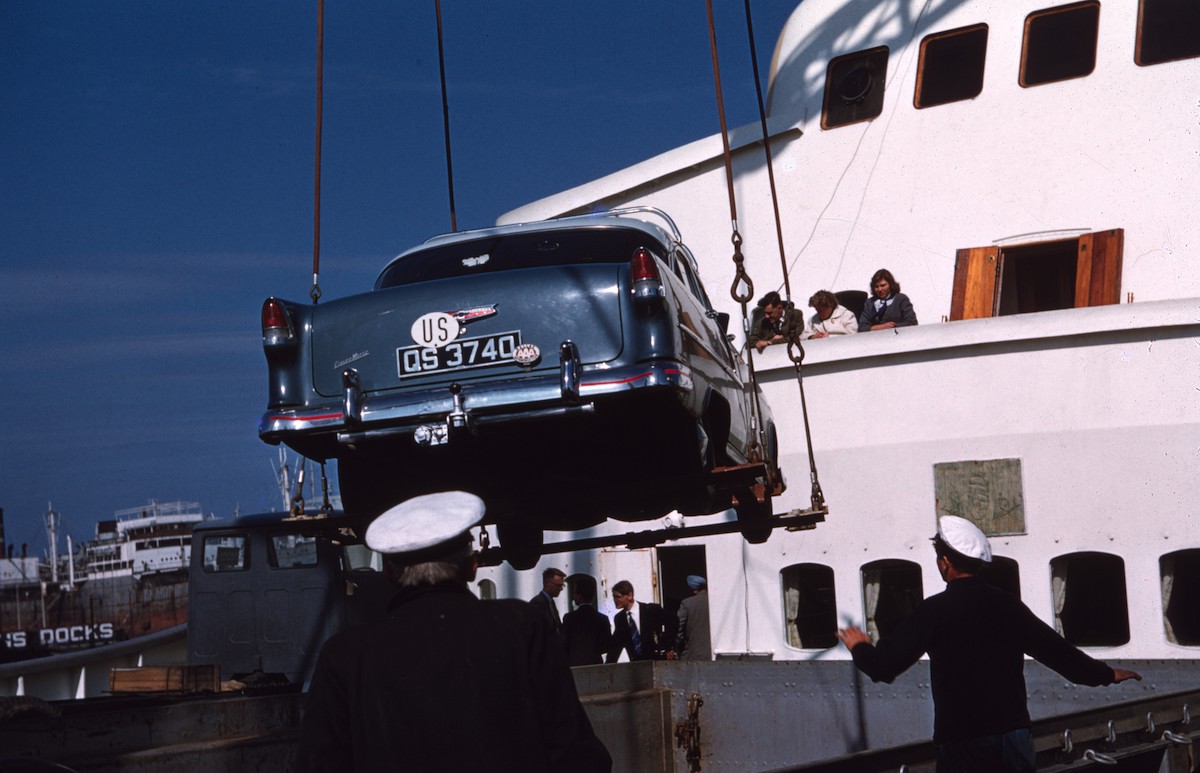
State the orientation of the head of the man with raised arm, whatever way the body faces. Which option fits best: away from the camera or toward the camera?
away from the camera

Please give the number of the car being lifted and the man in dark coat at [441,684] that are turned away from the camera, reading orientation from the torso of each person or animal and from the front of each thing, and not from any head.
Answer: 2

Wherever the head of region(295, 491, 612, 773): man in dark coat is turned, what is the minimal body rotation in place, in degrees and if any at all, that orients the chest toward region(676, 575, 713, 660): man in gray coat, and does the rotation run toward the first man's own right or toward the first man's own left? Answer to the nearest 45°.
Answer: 0° — they already face them

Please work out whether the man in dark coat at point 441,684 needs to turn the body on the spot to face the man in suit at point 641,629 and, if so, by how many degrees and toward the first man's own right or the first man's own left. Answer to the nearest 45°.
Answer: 0° — they already face them

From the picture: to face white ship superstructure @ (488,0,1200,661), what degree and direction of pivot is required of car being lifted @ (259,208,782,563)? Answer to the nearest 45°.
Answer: approximately 45° to its right

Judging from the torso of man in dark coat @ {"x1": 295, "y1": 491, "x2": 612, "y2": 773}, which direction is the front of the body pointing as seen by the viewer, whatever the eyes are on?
away from the camera

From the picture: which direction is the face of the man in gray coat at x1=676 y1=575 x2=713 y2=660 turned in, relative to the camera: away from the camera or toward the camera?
away from the camera

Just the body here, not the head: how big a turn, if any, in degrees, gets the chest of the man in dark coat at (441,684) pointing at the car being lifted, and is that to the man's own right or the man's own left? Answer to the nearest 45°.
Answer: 0° — they already face it

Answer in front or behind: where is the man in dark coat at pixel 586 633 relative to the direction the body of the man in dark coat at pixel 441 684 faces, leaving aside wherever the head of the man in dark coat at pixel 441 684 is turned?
in front

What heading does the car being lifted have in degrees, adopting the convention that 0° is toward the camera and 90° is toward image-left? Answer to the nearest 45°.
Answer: approximately 180°

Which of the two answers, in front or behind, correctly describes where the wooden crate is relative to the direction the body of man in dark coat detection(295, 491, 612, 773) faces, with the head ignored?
in front
